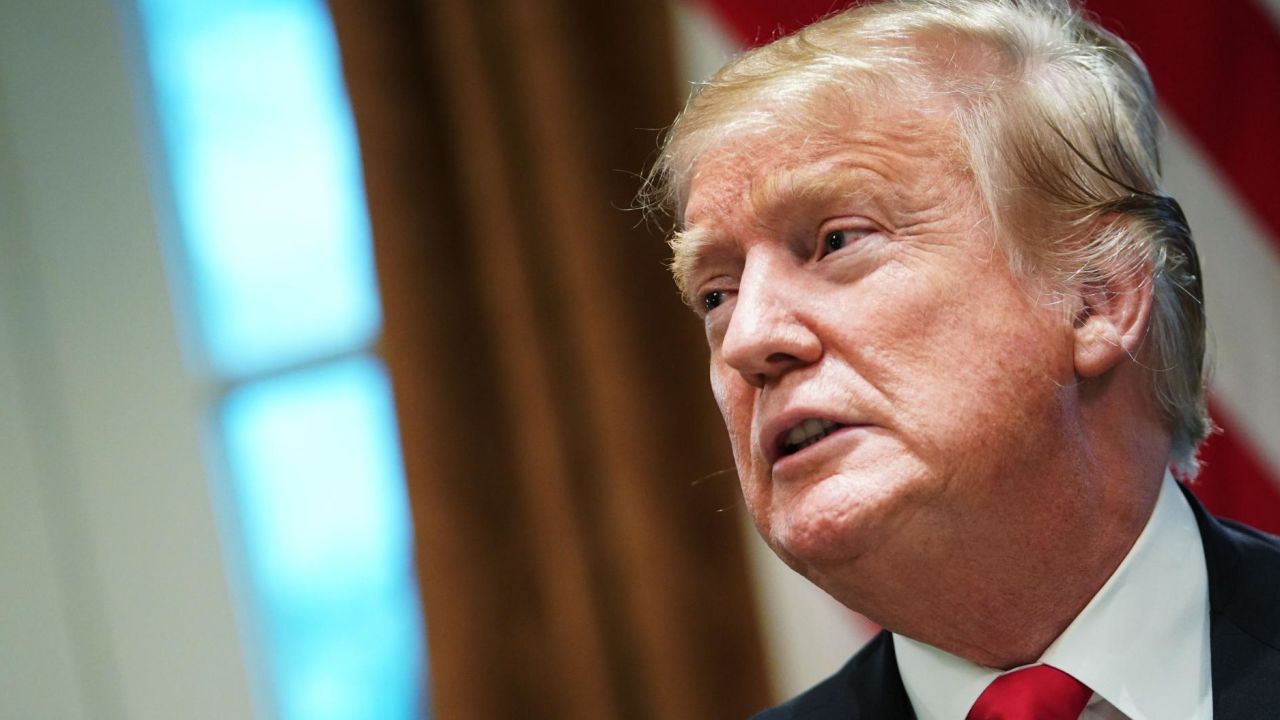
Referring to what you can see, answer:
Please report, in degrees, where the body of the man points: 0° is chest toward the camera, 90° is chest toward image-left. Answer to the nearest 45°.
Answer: approximately 45°

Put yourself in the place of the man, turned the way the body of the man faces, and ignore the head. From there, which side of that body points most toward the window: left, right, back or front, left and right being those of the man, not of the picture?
right

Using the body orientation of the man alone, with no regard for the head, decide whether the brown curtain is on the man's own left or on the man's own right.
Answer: on the man's own right

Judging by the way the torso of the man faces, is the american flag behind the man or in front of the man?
behind

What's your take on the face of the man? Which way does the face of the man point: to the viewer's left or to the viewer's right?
to the viewer's left
